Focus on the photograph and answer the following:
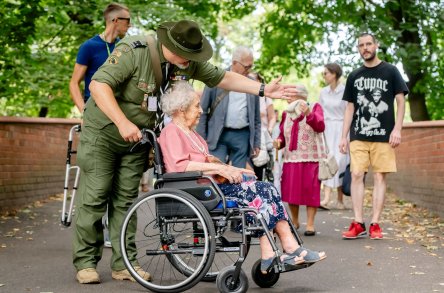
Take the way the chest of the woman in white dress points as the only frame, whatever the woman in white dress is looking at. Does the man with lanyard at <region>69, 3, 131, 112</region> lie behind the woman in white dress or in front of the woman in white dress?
in front

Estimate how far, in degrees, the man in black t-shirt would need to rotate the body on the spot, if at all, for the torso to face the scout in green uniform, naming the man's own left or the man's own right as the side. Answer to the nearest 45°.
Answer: approximately 45° to the man's own right

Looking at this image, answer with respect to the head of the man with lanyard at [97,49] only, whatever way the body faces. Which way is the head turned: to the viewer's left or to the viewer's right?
to the viewer's right

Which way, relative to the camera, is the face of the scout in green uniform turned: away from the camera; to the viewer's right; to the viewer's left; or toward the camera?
to the viewer's right

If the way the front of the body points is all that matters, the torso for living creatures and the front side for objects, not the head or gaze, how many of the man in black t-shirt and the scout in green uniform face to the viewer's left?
0

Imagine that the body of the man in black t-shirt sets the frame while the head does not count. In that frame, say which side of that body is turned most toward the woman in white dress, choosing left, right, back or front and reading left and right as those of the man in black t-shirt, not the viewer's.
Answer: back

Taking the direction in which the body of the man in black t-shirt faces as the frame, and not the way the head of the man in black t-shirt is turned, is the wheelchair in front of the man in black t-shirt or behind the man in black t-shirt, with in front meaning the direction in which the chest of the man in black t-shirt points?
in front

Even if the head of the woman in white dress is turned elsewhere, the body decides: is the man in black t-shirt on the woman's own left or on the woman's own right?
on the woman's own left

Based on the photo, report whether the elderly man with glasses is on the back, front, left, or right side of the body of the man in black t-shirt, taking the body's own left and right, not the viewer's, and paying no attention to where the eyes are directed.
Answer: right

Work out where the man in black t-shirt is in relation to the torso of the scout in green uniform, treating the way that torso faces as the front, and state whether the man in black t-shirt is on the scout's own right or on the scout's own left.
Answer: on the scout's own left

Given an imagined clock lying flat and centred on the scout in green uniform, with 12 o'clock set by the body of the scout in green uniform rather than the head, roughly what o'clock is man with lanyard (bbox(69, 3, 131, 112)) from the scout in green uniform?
The man with lanyard is roughly at 7 o'clock from the scout in green uniform.

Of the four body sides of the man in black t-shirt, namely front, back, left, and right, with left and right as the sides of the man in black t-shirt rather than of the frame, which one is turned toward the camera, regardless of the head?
front
